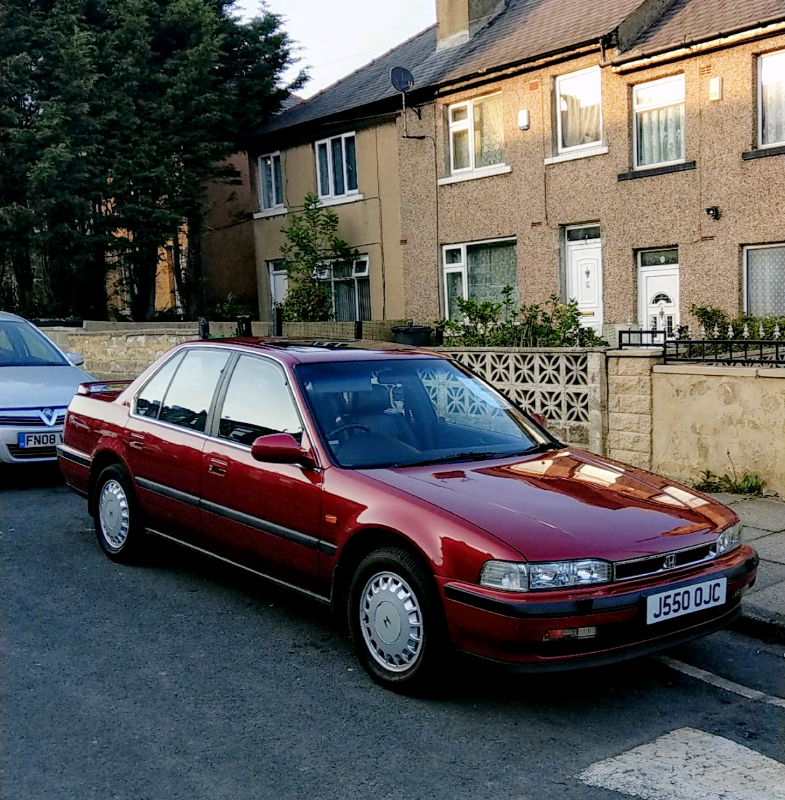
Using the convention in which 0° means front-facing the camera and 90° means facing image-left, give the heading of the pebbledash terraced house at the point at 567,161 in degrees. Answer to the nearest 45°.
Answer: approximately 45°

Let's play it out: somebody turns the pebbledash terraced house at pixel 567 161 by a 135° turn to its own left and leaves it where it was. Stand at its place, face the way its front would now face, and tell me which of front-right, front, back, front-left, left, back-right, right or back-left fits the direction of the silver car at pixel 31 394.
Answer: back-right

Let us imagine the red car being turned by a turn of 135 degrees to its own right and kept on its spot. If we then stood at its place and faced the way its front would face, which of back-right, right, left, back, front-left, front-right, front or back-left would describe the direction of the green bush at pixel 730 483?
back-right

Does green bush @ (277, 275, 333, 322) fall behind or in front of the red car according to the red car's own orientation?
behind

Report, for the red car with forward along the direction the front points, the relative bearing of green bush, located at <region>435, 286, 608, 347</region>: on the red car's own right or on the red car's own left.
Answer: on the red car's own left

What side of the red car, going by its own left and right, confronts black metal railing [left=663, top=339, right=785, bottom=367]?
left

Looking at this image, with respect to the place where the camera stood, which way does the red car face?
facing the viewer and to the right of the viewer

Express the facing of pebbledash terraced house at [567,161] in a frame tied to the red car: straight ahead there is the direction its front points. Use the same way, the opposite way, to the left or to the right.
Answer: to the right

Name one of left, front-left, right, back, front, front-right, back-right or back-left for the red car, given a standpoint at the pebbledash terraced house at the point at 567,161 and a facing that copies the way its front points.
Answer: front-left

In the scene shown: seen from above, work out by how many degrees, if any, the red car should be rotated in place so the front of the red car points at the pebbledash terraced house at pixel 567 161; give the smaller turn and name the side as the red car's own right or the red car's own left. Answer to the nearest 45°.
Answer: approximately 135° to the red car's own left

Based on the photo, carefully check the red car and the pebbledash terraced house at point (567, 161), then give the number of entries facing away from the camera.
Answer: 0

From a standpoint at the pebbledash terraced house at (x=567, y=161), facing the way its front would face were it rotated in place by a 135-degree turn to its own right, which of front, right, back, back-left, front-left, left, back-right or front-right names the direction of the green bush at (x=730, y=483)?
back
